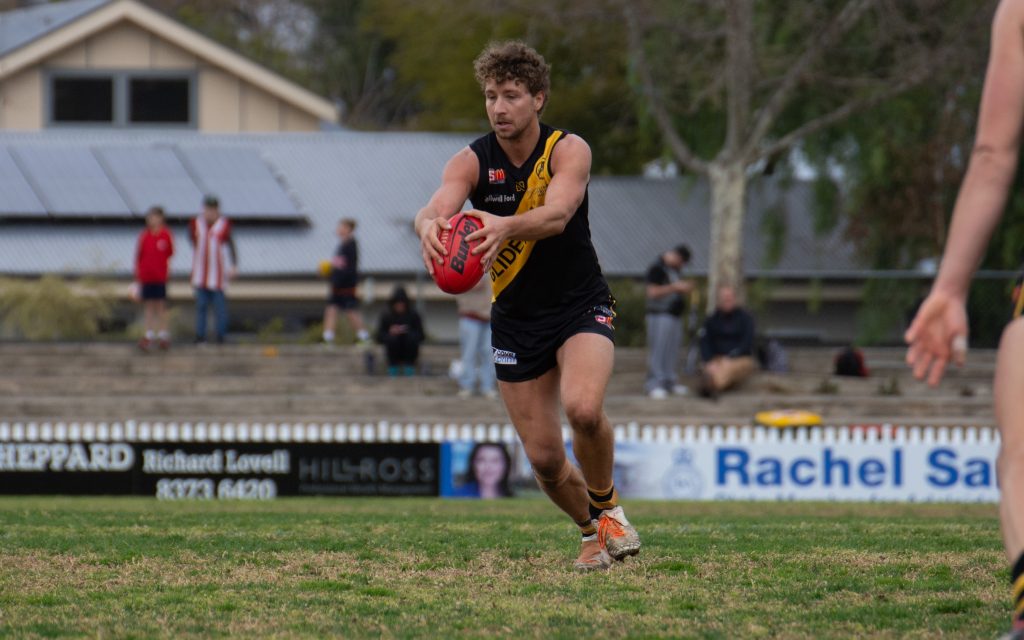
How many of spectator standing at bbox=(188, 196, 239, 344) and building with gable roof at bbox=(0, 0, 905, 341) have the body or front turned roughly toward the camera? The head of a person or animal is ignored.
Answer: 2

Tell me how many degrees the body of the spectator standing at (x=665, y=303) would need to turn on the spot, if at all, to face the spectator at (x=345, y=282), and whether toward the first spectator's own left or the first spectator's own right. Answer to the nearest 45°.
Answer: approximately 135° to the first spectator's own right

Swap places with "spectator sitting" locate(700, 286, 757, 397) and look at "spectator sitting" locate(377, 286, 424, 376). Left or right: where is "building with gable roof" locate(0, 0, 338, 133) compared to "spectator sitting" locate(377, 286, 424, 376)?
right

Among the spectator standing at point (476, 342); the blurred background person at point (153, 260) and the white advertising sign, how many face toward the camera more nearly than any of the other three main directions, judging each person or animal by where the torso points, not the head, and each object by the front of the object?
3

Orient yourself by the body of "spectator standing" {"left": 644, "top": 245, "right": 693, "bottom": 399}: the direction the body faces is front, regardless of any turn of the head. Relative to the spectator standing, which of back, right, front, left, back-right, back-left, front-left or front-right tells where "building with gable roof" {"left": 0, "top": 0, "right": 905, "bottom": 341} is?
back
